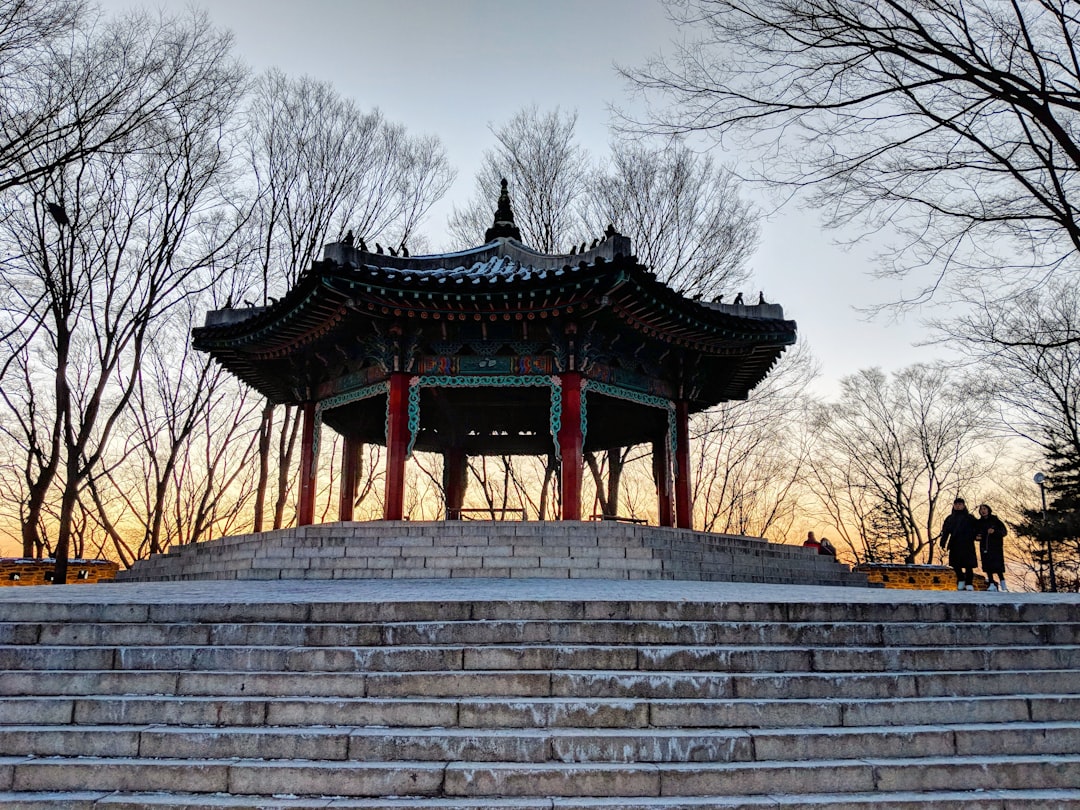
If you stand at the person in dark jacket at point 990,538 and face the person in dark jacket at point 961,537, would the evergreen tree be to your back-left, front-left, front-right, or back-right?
back-right

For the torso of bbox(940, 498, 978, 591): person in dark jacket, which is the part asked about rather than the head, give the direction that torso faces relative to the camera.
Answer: toward the camera

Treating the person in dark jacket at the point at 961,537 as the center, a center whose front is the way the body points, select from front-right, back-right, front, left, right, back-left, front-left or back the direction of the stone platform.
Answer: front-right

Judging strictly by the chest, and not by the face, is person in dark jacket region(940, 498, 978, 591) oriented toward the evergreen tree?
no
